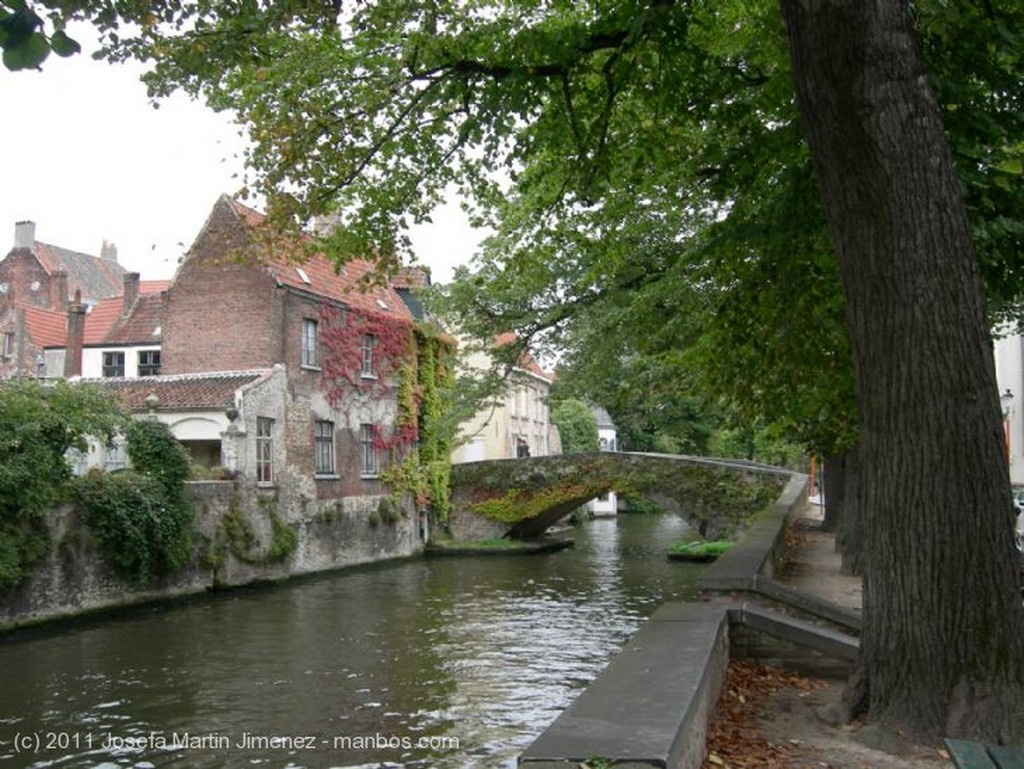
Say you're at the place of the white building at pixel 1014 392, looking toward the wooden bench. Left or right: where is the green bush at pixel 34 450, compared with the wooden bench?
right

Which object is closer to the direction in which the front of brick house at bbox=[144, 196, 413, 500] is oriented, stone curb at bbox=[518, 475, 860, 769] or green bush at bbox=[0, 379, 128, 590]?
the stone curb

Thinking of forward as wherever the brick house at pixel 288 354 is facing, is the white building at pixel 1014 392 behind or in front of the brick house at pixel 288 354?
in front

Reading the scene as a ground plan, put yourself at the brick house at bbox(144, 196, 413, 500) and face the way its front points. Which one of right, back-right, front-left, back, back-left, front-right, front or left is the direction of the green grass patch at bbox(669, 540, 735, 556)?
front-left

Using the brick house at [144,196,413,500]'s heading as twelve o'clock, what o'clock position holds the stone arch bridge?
The stone arch bridge is roughly at 10 o'clock from the brick house.

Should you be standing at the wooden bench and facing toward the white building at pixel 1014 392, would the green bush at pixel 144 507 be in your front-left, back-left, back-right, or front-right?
front-left

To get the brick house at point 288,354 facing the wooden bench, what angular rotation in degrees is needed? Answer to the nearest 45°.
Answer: approximately 45° to its right

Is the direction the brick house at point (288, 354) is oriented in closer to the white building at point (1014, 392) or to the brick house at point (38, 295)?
the white building

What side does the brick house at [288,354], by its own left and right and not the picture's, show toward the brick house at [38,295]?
back

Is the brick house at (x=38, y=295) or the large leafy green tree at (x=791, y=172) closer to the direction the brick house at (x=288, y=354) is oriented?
the large leafy green tree

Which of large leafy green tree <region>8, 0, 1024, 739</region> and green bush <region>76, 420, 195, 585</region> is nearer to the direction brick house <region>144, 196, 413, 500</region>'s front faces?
the large leafy green tree

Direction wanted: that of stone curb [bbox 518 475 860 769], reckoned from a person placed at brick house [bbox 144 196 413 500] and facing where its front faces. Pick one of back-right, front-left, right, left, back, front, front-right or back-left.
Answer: front-right

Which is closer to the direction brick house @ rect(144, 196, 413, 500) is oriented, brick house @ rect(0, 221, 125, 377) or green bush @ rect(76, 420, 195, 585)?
the green bush

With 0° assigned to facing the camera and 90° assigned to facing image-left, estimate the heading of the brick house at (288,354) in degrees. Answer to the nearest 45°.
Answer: approximately 315°
